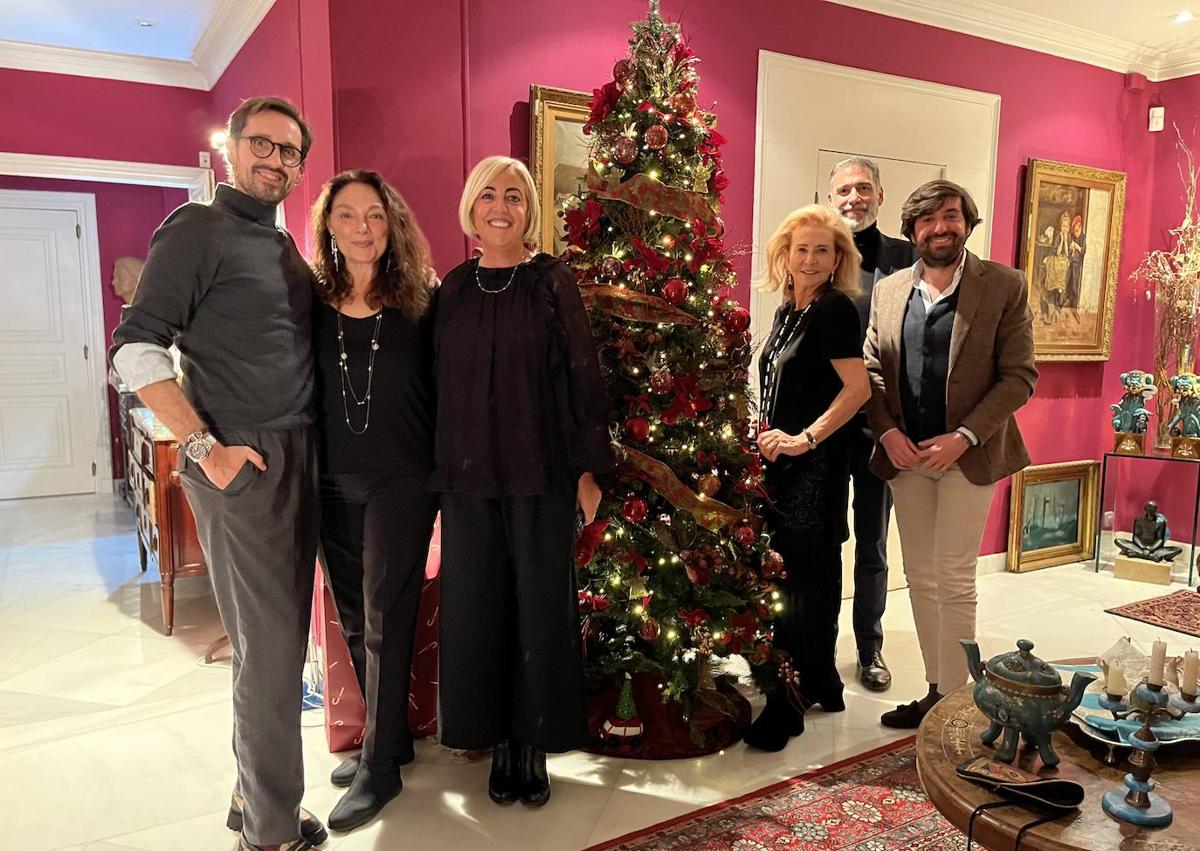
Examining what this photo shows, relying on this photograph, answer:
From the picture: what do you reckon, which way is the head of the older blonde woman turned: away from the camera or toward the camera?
toward the camera

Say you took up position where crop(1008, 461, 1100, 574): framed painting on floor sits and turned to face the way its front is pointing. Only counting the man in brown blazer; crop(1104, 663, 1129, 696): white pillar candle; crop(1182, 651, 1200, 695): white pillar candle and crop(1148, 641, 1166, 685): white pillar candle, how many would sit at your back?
0

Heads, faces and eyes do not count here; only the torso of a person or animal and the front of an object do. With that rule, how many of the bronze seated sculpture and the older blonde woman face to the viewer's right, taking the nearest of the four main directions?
0

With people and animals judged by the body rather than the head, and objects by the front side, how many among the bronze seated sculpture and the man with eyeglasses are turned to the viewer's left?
0

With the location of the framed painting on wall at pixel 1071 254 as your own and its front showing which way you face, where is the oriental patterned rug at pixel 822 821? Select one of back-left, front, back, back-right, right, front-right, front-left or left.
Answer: front-right

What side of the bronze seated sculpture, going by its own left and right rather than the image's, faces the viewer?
front

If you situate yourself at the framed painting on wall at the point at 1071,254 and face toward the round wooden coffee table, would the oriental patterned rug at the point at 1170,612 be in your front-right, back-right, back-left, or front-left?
front-left

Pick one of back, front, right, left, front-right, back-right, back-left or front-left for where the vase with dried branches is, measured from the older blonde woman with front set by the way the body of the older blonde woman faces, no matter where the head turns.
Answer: back

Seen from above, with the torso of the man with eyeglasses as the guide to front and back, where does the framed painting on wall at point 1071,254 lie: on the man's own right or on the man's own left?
on the man's own left

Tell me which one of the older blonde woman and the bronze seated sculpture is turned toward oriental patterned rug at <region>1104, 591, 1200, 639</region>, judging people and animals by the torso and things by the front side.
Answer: the bronze seated sculpture

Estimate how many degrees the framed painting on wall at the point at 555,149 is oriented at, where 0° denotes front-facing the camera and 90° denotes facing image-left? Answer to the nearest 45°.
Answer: approximately 315°

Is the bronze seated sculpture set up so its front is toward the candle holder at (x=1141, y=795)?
yes

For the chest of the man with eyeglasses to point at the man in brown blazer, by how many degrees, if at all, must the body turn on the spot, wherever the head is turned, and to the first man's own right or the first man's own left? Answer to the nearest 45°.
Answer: approximately 45° to the first man's own left

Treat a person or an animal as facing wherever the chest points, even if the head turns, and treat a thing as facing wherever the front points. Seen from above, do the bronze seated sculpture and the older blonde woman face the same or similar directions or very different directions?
same or similar directions

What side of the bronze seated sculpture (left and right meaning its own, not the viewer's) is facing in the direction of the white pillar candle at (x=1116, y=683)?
front

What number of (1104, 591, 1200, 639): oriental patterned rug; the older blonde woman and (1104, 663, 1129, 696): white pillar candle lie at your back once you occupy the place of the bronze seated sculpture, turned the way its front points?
0

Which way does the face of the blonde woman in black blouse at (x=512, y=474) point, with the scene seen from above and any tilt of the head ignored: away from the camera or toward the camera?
toward the camera

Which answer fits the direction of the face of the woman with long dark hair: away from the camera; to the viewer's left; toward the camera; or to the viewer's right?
toward the camera
